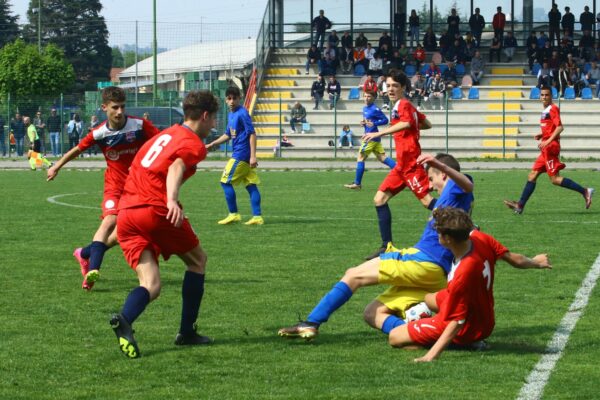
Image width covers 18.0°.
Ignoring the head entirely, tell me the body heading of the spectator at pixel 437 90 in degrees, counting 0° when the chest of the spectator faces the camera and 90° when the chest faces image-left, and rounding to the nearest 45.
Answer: approximately 0°

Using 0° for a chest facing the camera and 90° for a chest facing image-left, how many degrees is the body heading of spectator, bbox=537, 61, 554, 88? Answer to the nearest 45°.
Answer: approximately 0°

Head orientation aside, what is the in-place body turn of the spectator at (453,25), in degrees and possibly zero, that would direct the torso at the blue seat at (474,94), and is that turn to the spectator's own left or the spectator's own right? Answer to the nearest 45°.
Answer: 0° — they already face it

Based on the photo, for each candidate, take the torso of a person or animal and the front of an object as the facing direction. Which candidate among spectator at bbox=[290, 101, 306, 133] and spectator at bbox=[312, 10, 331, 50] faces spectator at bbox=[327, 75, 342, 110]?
spectator at bbox=[312, 10, 331, 50]

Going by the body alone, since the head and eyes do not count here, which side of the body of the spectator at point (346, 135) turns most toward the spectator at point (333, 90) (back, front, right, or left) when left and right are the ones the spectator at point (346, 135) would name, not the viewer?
back

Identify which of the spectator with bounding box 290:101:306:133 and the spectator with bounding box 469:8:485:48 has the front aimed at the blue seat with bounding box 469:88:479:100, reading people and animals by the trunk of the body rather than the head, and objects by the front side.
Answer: the spectator with bounding box 469:8:485:48
